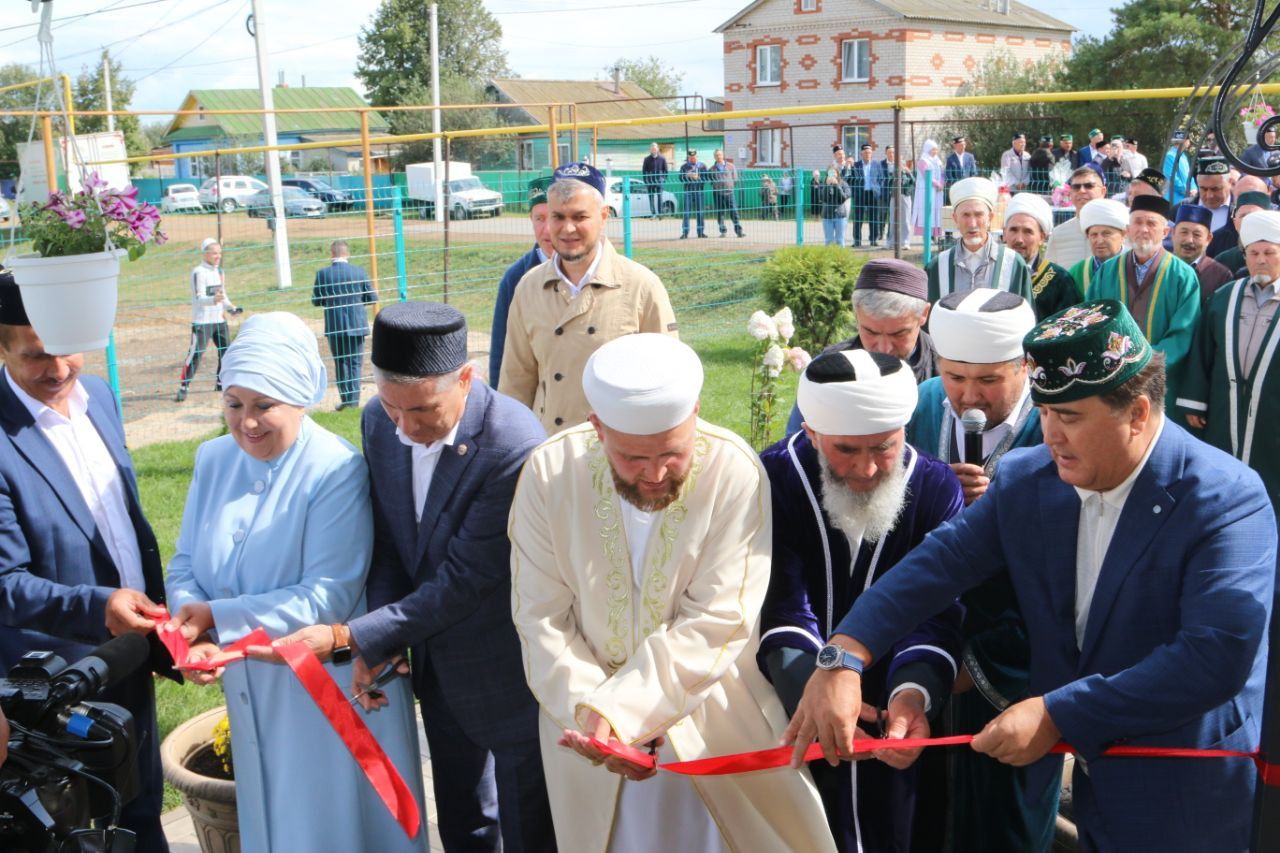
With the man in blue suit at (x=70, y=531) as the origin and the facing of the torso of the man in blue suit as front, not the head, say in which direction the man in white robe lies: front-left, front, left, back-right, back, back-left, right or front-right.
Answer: front

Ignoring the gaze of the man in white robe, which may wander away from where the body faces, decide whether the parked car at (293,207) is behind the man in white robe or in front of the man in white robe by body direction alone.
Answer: behind

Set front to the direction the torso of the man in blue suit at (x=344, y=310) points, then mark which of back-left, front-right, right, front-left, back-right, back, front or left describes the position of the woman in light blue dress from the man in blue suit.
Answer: back

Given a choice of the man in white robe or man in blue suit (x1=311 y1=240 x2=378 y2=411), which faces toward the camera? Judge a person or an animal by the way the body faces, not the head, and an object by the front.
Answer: the man in white robe

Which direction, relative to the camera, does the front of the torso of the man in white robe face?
toward the camera

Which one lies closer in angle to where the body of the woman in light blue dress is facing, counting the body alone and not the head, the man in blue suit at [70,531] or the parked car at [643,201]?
the man in blue suit

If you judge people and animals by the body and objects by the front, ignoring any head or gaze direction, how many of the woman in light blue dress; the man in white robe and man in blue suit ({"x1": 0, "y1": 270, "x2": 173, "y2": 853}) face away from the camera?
0

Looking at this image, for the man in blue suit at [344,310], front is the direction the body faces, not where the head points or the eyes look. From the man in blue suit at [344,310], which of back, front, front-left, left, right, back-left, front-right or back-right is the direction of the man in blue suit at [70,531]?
back

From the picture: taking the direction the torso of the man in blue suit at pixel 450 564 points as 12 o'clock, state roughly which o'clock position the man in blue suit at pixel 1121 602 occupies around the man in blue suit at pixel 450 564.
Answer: the man in blue suit at pixel 1121 602 is roughly at 9 o'clock from the man in blue suit at pixel 450 564.

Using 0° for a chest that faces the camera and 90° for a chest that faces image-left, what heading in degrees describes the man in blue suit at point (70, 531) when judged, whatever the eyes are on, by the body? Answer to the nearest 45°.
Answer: approximately 315°

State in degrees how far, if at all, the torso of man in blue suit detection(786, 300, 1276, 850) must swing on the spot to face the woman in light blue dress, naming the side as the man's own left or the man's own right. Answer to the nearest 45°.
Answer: approximately 45° to the man's own right

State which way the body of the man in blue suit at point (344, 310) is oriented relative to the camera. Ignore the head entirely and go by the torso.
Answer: away from the camera
